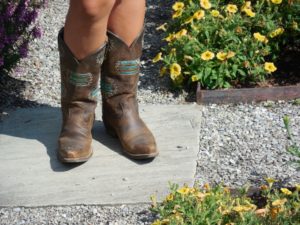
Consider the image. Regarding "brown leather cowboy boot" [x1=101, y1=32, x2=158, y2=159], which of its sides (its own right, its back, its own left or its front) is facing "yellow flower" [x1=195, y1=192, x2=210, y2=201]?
front

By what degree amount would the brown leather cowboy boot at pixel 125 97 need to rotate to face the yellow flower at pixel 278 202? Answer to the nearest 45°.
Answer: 0° — it already faces it

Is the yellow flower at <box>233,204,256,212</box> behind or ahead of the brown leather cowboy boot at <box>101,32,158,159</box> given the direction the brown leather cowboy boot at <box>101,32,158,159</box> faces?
ahead

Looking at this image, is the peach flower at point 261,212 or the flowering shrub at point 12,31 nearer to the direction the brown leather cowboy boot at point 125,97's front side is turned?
the peach flower

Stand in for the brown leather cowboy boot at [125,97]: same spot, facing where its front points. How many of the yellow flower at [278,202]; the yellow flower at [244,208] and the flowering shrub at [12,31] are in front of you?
2

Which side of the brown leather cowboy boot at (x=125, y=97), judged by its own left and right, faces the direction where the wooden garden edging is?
left

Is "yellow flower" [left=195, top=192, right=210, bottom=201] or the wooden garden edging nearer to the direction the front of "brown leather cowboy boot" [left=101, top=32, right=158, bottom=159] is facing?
the yellow flower

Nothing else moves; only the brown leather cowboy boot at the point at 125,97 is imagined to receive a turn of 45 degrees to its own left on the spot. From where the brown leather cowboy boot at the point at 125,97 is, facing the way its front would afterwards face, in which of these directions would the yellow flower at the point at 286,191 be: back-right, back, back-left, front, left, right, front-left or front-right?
front-right

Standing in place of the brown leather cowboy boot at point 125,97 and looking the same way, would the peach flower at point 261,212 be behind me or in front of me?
in front

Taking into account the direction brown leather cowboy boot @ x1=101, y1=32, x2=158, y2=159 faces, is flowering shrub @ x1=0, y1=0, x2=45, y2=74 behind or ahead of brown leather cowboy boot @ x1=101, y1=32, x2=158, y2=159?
behind
